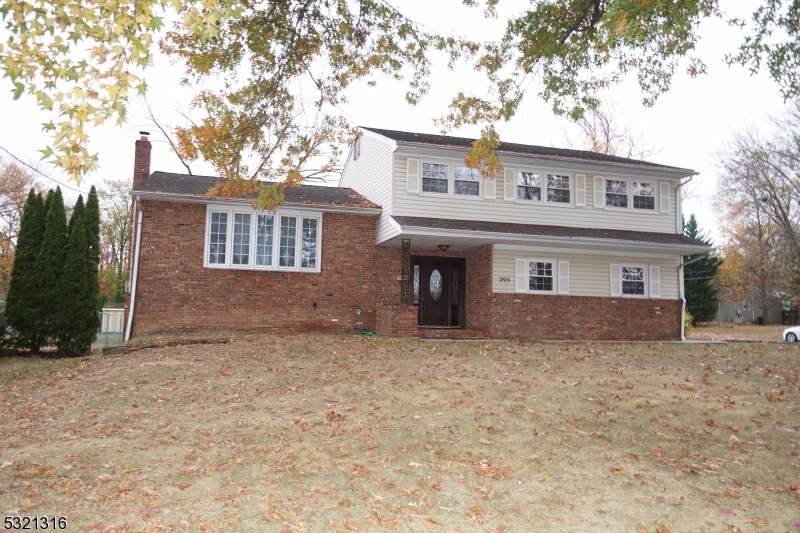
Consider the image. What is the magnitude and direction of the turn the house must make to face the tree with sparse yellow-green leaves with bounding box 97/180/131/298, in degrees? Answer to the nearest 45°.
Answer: approximately 135° to its right

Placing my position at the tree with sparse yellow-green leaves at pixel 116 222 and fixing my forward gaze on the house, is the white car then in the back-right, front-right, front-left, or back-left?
front-left

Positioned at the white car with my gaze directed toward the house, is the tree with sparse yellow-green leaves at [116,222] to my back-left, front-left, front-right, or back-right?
front-right

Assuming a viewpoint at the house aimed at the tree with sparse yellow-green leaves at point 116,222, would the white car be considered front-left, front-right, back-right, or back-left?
back-right

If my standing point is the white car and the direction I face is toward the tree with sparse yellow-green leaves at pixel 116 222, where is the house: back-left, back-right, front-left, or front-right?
front-left

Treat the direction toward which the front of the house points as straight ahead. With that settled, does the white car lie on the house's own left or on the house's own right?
on the house's own left

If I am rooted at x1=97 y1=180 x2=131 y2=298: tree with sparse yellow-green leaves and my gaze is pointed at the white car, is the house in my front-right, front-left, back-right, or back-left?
front-right

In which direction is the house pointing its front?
toward the camera
